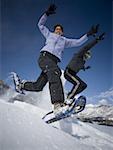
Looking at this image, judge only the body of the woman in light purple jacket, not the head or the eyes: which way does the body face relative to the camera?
toward the camera
